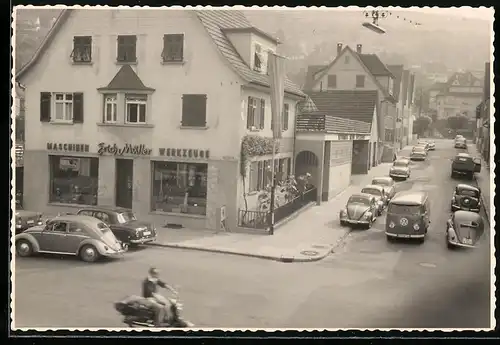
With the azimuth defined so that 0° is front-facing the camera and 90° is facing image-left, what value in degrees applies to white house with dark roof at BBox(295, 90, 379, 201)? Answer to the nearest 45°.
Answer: approximately 315°

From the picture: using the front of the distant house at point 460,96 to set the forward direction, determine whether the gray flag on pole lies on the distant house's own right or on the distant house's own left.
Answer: on the distant house's own right
